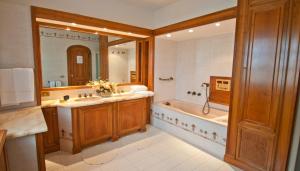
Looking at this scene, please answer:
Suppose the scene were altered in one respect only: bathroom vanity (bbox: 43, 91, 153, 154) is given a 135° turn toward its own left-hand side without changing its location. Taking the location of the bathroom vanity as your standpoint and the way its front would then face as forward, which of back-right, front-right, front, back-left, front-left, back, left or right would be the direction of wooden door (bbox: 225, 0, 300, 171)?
back-right

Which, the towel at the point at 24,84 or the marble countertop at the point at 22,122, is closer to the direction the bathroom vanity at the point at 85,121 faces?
the marble countertop

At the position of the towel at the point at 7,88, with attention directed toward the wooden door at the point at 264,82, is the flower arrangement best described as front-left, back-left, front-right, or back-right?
front-left

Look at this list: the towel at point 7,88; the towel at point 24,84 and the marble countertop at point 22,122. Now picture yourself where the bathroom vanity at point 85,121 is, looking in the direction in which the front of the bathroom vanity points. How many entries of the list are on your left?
0

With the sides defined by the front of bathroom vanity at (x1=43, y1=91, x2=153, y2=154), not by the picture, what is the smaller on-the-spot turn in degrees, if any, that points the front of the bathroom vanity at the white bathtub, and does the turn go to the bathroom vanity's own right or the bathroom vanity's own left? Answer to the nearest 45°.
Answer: approximately 45° to the bathroom vanity's own left

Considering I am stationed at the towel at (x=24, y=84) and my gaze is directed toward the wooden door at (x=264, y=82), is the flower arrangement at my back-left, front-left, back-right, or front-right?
front-left

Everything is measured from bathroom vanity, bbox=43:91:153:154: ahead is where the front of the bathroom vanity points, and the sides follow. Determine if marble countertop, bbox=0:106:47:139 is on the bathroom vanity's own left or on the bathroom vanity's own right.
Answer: on the bathroom vanity's own right

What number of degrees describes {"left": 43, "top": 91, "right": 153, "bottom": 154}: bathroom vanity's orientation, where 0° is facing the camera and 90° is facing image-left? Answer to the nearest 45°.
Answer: approximately 315°

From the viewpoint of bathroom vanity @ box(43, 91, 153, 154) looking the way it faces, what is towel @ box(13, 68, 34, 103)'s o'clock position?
The towel is roughly at 4 o'clock from the bathroom vanity.

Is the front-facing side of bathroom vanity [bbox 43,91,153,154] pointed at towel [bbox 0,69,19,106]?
no
